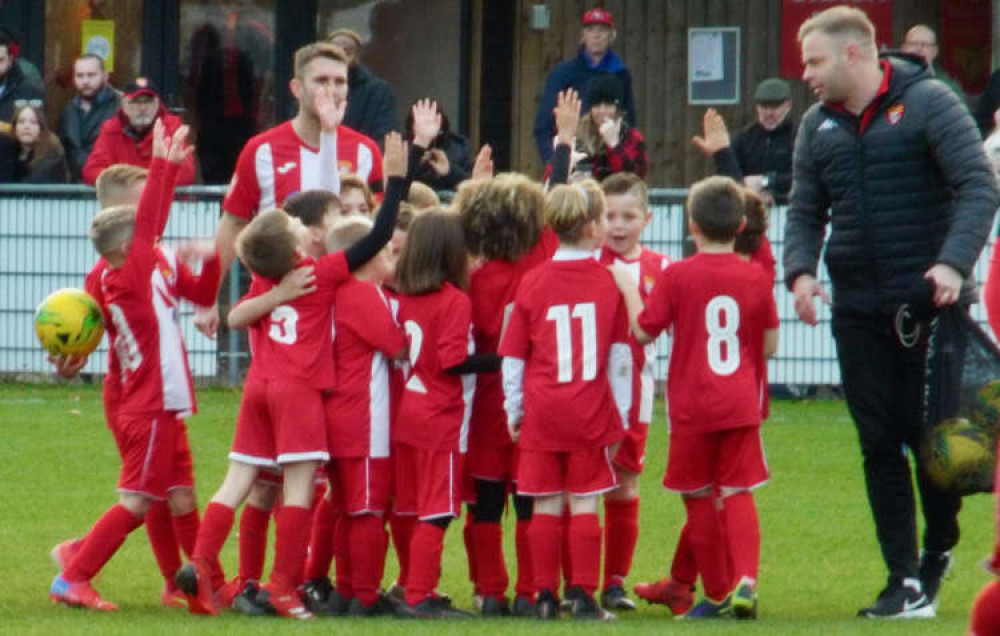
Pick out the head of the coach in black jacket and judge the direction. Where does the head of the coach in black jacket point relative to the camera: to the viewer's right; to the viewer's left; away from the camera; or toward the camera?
to the viewer's left

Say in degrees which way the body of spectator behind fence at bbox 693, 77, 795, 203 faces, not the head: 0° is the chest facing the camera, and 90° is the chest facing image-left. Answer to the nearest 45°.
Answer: approximately 0°

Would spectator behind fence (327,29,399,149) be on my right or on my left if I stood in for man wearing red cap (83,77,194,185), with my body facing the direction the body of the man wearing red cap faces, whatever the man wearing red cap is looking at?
on my left

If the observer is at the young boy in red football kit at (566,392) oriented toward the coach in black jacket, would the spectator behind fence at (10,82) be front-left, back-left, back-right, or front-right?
back-left

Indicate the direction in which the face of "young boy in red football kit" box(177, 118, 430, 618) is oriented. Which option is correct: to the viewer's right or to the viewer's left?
to the viewer's right

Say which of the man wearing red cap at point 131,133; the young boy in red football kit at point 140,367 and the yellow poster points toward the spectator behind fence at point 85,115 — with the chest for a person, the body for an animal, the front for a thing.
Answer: the yellow poster

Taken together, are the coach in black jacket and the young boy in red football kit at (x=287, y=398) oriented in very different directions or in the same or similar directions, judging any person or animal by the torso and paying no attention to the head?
very different directions

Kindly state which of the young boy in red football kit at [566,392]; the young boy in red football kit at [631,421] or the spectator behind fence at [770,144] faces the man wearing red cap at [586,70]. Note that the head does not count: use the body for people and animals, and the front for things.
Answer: the young boy in red football kit at [566,392]

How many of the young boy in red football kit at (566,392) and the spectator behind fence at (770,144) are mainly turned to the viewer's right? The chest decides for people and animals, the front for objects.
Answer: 0

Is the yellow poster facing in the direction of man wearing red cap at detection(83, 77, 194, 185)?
yes

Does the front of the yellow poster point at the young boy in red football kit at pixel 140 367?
yes

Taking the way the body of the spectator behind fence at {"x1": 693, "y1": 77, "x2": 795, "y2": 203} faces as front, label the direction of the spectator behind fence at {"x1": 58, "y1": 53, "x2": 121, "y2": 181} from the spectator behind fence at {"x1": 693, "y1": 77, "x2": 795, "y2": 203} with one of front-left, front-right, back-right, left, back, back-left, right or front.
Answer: right
